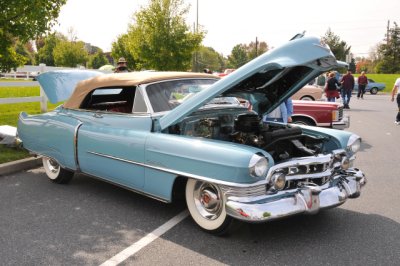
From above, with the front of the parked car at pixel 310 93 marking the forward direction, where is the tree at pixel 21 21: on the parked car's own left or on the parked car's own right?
on the parked car's own right

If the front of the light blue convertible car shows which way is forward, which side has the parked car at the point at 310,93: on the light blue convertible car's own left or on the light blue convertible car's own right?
on the light blue convertible car's own left

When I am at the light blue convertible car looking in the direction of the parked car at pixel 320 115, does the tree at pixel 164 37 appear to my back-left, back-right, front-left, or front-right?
front-left

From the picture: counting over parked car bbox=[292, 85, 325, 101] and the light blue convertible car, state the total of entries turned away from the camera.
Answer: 0

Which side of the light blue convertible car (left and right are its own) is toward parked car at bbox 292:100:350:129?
left

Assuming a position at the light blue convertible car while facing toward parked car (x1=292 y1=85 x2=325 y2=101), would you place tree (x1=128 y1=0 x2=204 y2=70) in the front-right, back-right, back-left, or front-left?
front-left

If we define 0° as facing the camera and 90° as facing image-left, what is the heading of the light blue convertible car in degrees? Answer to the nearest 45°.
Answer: approximately 315°

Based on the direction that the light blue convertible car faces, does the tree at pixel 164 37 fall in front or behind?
behind

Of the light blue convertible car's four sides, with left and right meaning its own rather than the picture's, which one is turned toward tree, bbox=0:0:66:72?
back
